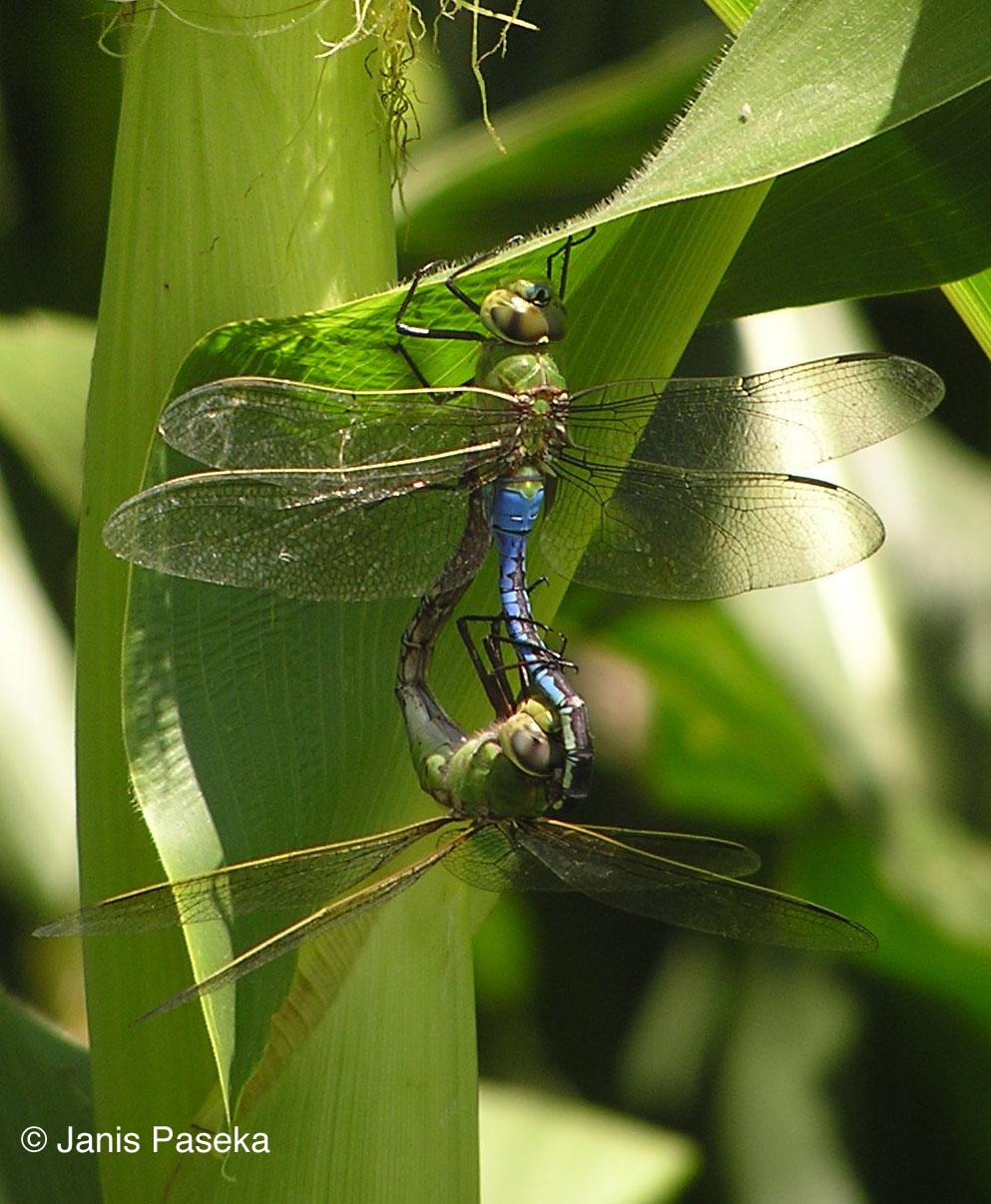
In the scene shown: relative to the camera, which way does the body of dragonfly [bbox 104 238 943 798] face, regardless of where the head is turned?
away from the camera
